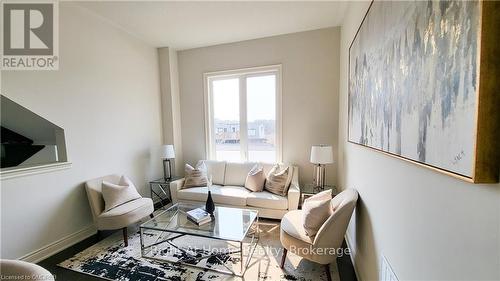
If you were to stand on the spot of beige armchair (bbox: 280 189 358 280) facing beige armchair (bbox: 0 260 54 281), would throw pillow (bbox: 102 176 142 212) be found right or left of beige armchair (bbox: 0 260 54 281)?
right

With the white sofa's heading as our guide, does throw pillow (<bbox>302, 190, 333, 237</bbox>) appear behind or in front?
in front

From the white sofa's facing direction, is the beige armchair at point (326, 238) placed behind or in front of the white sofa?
in front

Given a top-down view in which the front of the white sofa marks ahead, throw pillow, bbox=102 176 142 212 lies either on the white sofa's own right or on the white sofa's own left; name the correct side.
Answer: on the white sofa's own right

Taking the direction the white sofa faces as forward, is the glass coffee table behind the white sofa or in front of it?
in front

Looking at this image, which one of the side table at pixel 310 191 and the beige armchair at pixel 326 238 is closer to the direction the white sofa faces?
the beige armchair

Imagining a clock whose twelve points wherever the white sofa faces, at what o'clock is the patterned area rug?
The patterned area rug is roughly at 1 o'clock from the white sofa.

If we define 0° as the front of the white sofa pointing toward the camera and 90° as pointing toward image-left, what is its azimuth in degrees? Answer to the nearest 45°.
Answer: approximately 0°

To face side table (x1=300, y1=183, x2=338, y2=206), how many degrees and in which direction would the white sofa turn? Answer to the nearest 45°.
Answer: approximately 90° to its left

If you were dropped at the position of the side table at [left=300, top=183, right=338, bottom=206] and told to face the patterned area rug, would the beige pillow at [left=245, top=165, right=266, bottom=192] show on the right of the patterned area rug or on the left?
right
